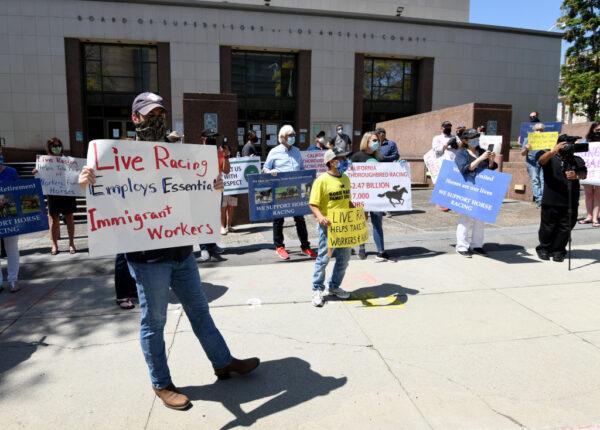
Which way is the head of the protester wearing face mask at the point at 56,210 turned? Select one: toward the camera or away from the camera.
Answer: toward the camera

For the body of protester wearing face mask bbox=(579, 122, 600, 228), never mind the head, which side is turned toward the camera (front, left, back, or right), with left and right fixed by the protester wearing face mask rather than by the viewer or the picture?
front

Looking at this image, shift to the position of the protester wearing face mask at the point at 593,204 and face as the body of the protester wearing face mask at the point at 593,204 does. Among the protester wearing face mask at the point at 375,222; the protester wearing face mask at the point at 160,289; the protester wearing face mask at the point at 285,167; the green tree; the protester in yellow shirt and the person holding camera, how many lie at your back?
1

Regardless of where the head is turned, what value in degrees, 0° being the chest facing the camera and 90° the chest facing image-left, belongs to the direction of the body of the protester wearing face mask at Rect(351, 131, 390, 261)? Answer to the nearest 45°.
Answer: approximately 315°

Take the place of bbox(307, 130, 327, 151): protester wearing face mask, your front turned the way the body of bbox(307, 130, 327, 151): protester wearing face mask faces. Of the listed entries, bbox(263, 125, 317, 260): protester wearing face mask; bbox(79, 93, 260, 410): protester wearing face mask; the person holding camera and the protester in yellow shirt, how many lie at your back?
0

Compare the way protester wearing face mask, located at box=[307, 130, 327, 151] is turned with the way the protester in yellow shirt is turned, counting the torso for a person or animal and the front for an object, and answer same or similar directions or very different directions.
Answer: same or similar directions

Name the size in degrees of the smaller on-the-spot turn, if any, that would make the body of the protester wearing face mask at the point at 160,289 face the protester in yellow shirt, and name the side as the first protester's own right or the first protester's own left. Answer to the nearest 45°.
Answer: approximately 90° to the first protester's own left

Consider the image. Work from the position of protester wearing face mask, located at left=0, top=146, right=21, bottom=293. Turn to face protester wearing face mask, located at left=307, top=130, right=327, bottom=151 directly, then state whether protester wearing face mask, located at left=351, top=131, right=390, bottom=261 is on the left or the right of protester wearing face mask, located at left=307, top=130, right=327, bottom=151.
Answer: right

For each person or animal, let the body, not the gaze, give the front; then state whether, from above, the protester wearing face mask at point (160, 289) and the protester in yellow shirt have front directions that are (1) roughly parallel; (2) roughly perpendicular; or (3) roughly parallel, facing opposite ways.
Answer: roughly parallel

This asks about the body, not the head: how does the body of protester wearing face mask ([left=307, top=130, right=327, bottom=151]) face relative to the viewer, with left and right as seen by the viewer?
facing the viewer and to the right of the viewer

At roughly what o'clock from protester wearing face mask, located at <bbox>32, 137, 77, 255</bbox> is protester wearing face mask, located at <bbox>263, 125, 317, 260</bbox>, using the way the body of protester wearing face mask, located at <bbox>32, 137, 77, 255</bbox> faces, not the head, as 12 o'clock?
protester wearing face mask, located at <bbox>263, 125, 317, 260</bbox> is roughly at 10 o'clock from protester wearing face mask, located at <bbox>32, 137, 77, 255</bbox>.

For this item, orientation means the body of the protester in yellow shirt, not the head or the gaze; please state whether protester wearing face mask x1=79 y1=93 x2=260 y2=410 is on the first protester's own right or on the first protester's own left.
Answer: on the first protester's own right

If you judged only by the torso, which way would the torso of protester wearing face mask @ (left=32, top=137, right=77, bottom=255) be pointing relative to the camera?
toward the camera
